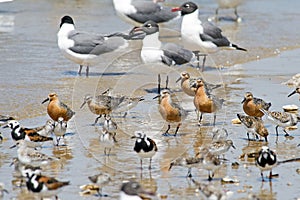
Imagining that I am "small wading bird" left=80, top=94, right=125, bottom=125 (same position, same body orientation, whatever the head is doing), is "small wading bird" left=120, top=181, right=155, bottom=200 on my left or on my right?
on my left

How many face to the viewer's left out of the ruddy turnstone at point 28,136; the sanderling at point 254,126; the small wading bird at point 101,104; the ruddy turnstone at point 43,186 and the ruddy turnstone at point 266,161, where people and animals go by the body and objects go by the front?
3

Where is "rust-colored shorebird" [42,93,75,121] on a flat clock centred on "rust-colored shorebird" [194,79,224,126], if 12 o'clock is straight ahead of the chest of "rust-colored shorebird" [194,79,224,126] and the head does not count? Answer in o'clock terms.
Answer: "rust-colored shorebird" [42,93,75,121] is roughly at 1 o'clock from "rust-colored shorebird" [194,79,224,126].
